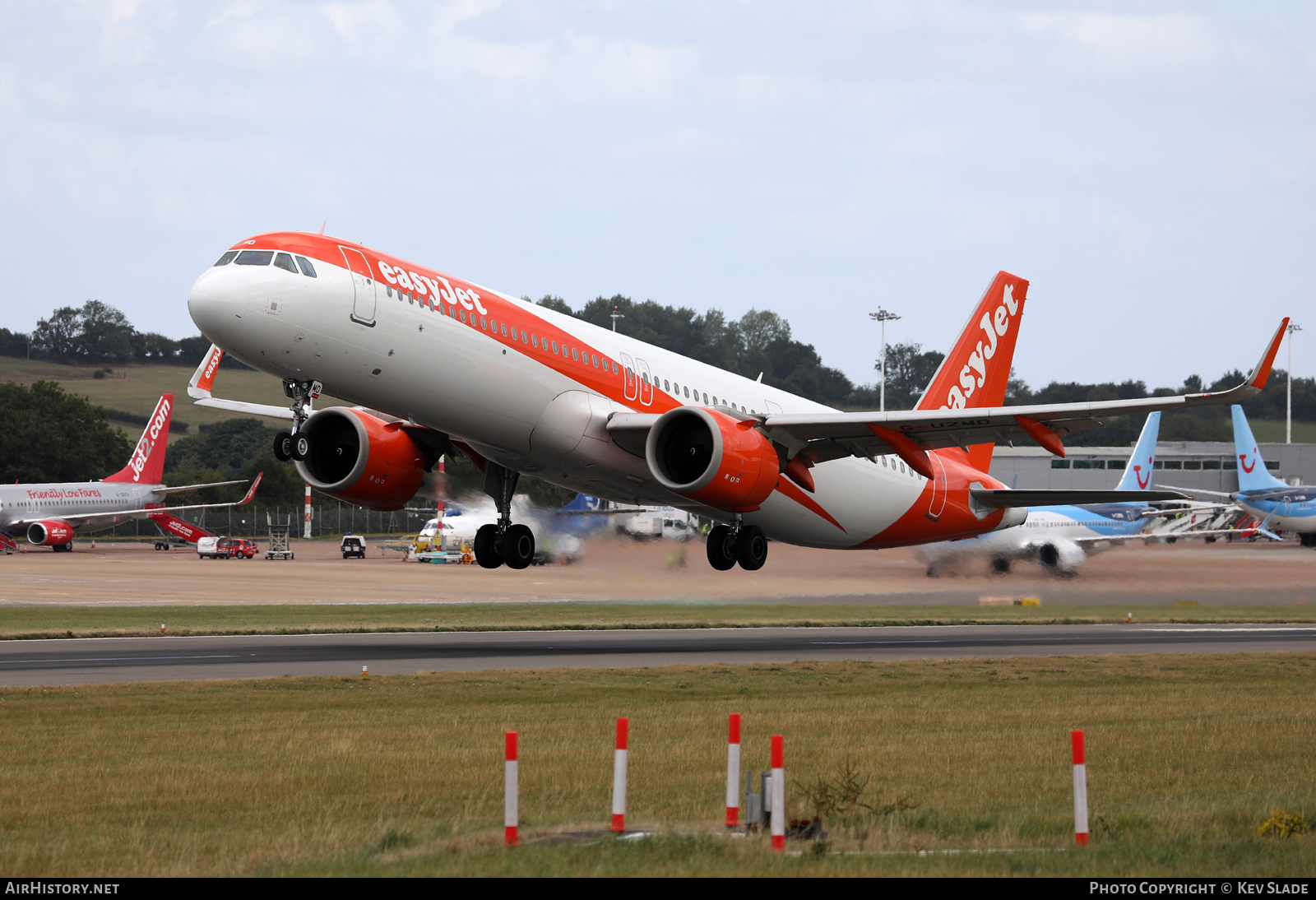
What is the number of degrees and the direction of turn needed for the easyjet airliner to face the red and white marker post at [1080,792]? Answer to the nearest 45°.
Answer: approximately 90° to its left

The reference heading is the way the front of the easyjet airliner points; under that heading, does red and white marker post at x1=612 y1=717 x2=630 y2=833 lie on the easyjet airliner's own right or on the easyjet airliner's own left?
on the easyjet airliner's own left

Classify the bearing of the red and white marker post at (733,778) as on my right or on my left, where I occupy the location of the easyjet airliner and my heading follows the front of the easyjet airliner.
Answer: on my left

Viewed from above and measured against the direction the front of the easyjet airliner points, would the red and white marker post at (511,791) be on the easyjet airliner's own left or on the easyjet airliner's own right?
on the easyjet airliner's own left

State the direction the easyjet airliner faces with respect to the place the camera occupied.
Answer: facing the viewer and to the left of the viewer

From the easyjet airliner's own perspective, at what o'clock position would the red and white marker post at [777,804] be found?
The red and white marker post is roughly at 10 o'clock from the easyjet airliner.
